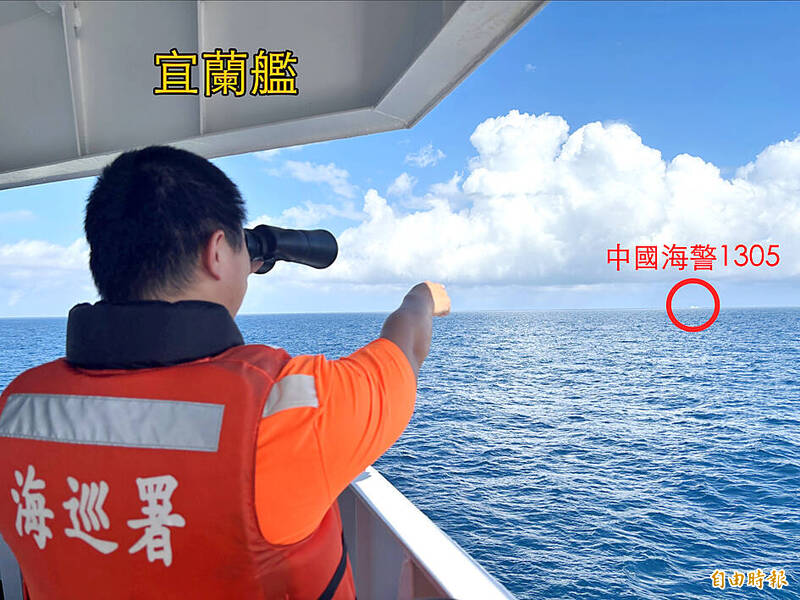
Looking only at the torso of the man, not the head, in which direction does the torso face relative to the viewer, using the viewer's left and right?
facing away from the viewer and to the right of the viewer

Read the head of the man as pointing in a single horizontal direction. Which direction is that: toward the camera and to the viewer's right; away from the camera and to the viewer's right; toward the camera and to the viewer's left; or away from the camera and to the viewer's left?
away from the camera and to the viewer's right
